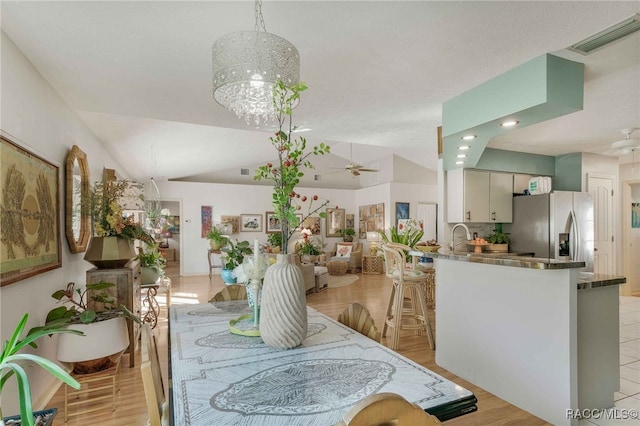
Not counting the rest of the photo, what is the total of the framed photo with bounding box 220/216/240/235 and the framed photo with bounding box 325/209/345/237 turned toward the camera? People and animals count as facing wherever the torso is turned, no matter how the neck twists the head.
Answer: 2

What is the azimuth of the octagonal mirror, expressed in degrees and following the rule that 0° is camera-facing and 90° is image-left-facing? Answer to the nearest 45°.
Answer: approximately 315°

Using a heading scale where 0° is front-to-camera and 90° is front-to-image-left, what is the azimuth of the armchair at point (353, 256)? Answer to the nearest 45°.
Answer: approximately 45°

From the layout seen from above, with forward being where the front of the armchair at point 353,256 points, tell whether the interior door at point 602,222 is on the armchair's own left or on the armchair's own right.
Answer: on the armchair's own left

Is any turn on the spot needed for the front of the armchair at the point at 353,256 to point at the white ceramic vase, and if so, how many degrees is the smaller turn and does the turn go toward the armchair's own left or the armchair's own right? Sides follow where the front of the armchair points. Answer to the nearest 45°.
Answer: approximately 45° to the armchair's own left

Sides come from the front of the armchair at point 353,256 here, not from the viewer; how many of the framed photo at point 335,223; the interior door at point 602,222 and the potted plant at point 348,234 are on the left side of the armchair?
1

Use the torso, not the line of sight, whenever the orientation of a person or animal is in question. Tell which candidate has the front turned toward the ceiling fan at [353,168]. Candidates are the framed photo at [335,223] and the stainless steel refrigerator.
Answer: the framed photo

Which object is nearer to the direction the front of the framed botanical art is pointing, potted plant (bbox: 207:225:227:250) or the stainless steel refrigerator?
the stainless steel refrigerator
